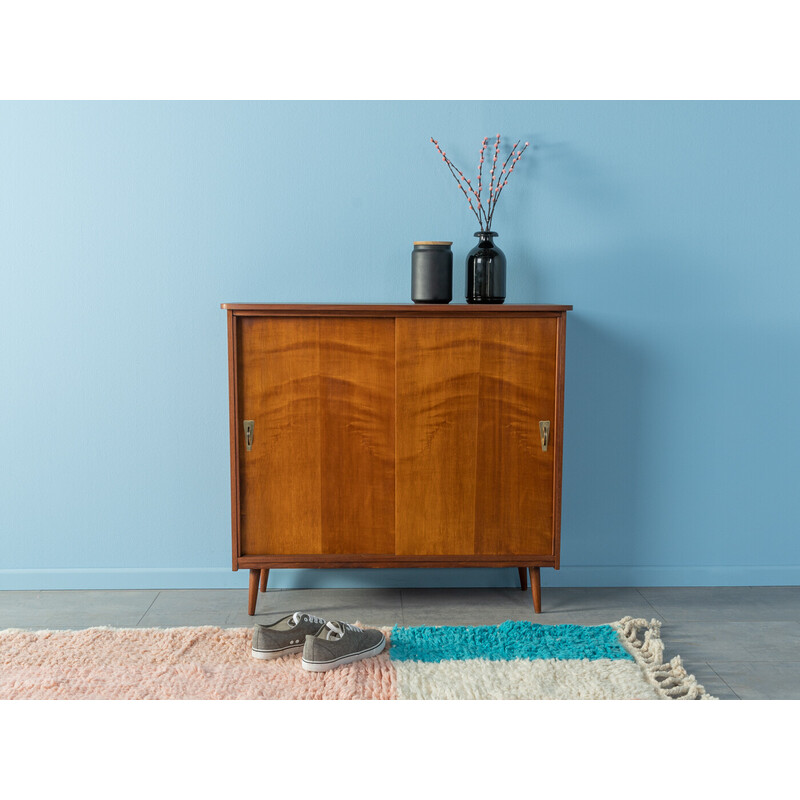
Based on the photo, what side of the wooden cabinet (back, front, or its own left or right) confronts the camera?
front

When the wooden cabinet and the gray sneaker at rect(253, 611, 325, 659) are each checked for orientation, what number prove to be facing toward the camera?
1
